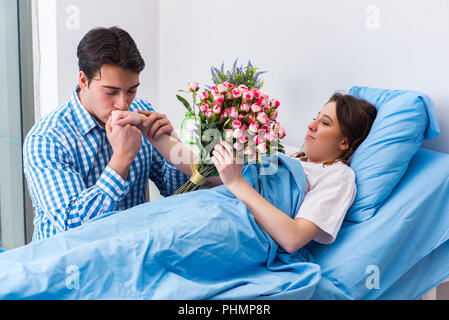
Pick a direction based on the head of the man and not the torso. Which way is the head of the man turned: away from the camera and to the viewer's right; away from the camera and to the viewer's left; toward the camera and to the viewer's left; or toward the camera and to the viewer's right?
toward the camera and to the viewer's right

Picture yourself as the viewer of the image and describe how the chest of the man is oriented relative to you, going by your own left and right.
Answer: facing the viewer and to the right of the viewer

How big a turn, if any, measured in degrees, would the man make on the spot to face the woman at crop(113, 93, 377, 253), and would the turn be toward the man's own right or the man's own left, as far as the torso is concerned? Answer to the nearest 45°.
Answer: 0° — they already face them
